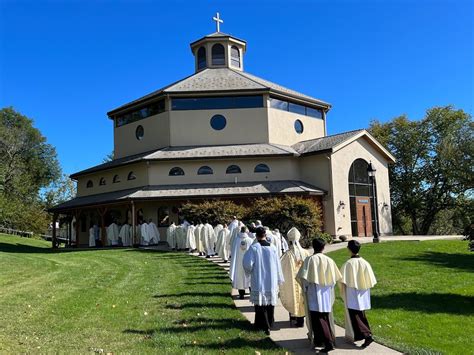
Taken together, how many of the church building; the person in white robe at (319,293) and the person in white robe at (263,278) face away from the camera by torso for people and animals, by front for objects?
2

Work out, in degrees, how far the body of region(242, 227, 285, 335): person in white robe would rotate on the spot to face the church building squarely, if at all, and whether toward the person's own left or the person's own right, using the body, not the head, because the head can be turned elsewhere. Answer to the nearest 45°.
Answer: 0° — they already face it

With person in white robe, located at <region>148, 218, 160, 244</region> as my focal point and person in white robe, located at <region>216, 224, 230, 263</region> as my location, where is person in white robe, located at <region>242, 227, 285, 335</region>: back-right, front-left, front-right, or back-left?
back-left

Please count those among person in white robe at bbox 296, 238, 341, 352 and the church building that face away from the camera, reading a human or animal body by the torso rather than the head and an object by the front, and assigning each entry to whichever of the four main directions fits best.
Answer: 1

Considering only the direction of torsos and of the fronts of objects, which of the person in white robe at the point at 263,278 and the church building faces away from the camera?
the person in white robe

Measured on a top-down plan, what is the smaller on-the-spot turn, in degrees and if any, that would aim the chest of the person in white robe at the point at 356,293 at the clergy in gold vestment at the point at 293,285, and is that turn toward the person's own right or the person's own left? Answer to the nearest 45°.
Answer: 0° — they already face them

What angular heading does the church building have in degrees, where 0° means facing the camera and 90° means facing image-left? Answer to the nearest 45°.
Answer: approximately 315°

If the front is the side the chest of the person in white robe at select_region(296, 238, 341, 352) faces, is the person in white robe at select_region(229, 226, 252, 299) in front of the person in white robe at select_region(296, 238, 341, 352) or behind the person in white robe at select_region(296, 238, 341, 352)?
in front

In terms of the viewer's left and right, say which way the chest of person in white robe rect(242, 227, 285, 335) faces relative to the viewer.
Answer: facing away from the viewer

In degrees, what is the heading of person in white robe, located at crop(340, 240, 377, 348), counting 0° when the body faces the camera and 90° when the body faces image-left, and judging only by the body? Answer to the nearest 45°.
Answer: approximately 135°

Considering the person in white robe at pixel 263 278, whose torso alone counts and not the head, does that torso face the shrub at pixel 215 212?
yes

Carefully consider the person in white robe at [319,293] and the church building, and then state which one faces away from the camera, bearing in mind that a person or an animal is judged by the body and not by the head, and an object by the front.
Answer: the person in white robe

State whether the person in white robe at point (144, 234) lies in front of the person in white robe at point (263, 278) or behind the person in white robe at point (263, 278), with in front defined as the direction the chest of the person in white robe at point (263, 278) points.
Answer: in front

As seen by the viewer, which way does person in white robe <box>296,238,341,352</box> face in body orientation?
away from the camera

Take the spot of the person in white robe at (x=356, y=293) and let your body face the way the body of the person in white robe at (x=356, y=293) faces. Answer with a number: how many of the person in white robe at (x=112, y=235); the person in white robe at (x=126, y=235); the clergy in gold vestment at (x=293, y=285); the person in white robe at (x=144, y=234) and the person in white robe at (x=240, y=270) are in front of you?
5
